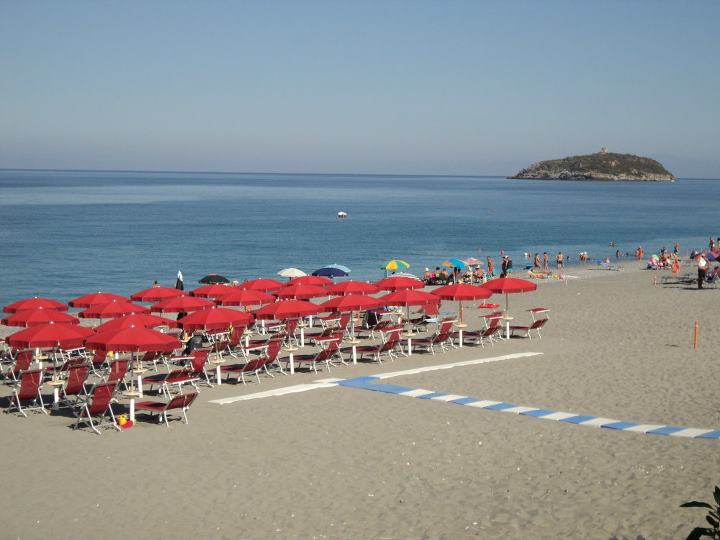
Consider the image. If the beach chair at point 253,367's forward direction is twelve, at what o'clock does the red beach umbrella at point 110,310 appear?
The red beach umbrella is roughly at 1 o'clock from the beach chair.

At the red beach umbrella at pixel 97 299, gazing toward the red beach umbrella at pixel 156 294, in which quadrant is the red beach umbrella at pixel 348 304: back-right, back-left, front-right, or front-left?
front-right

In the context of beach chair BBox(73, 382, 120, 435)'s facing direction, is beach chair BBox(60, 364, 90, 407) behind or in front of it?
in front

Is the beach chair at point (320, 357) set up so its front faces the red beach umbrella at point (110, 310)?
yes

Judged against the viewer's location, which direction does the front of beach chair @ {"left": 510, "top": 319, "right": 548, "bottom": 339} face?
facing to the left of the viewer

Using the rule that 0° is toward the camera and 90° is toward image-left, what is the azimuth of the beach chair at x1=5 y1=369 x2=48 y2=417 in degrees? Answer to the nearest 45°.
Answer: approximately 135°

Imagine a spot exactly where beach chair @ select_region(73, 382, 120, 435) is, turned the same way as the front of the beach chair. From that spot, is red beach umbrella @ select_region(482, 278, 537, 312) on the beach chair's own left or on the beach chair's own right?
on the beach chair's own right

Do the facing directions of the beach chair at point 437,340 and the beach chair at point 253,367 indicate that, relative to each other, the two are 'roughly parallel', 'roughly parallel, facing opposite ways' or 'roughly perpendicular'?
roughly parallel

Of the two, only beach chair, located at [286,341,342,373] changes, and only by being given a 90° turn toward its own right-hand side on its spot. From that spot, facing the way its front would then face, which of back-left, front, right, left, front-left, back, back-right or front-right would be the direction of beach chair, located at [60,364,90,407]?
back-left

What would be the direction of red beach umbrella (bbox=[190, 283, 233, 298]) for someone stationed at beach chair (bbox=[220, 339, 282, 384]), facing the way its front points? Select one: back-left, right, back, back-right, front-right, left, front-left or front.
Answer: right

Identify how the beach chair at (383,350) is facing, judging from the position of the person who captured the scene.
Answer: facing to the left of the viewer

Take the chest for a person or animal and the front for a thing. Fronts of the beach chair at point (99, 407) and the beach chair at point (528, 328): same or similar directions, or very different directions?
same or similar directions

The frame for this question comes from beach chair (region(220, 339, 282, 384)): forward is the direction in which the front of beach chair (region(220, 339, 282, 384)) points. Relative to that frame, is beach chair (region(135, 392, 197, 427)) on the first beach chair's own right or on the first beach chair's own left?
on the first beach chair's own left

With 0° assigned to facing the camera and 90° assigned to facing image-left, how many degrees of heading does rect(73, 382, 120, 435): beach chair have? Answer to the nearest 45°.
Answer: approximately 135°

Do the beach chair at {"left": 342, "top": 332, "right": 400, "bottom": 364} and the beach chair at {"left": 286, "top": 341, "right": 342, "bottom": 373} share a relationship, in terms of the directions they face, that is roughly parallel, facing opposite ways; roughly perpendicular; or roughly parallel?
roughly parallel
